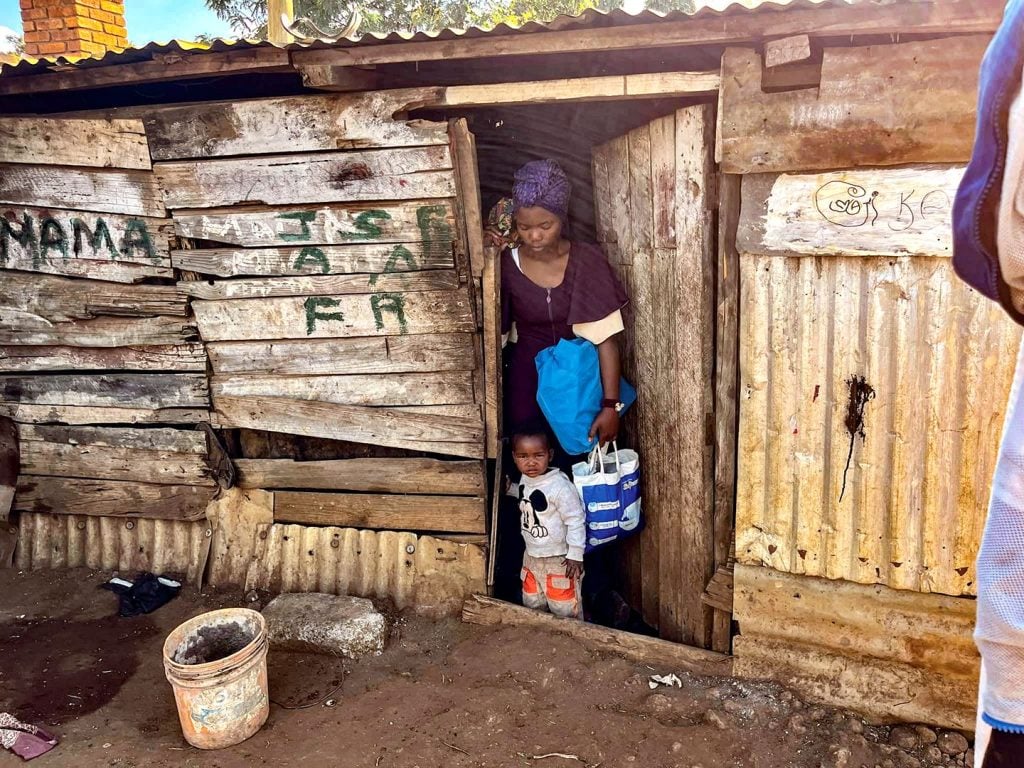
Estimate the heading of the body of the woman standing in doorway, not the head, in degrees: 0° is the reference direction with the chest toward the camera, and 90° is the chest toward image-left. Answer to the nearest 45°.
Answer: approximately 0°

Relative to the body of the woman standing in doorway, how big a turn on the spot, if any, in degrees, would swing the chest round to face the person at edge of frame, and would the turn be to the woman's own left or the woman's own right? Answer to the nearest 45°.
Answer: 0° — they already face them
